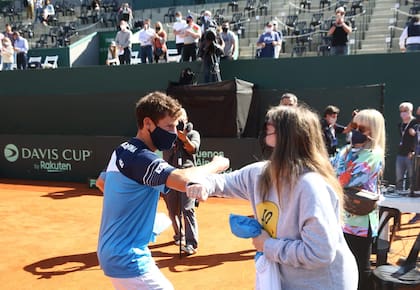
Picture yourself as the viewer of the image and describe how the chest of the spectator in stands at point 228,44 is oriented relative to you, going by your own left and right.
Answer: facing the viewer and to the left of the viewer

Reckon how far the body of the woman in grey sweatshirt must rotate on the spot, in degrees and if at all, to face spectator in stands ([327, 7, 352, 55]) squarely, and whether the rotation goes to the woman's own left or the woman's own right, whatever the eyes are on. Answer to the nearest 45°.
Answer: approximately 90° to the woman's own right

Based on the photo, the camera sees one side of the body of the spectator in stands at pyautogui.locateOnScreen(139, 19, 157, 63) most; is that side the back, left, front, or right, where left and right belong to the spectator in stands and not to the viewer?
front

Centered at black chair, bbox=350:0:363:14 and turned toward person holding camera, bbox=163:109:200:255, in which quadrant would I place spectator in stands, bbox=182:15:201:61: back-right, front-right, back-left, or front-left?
front-right

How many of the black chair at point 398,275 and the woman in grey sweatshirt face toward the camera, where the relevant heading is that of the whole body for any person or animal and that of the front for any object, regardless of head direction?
0

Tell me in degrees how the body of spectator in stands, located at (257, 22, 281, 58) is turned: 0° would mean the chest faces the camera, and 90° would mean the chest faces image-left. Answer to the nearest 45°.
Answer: approximately 0°

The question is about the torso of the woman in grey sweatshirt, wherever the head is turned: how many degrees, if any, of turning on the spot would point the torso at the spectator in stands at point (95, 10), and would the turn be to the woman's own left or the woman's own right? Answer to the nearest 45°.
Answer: approximately 90° to the woman's own right

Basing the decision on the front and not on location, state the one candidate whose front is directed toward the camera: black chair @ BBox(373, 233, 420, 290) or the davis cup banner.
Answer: the davis cup banner

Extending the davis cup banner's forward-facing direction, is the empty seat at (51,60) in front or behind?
behind

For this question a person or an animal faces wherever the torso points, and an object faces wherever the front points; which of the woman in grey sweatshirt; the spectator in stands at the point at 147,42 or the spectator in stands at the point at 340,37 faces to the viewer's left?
the woman in grey sweatshirt

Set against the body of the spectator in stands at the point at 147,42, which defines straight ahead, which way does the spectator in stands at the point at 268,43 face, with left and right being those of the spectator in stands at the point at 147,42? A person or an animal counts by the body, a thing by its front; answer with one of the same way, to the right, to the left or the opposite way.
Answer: the same way

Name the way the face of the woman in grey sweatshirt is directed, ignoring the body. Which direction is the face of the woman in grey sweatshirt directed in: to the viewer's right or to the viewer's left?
to the viewer's left

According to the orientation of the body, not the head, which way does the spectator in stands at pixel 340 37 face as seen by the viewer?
toward the camera

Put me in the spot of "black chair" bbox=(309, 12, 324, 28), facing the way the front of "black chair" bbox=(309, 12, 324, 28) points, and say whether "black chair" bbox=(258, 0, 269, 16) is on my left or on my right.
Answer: on my right

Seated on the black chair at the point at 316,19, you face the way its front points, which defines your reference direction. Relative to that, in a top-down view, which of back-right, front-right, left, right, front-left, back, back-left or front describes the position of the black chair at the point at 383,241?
front-left

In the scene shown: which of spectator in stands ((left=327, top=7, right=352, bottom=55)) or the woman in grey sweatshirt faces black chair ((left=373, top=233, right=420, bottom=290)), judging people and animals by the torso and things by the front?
the spectator in stands

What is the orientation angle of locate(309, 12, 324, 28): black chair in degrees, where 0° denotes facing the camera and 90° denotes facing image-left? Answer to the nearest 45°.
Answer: approximately 45°

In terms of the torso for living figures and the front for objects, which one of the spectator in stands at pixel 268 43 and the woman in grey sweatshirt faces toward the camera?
the spectator in stands
